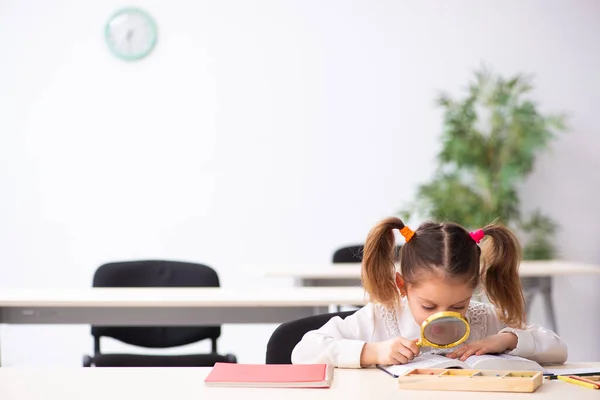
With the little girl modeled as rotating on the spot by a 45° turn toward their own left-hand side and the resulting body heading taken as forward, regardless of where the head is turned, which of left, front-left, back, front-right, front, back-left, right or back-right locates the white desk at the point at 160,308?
back

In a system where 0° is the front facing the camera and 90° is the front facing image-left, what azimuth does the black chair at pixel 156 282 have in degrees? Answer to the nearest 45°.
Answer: approximately 0°

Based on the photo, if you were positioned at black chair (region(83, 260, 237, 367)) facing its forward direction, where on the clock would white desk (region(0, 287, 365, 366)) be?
The white desk is roughly at 12 o'clock from the black chair.

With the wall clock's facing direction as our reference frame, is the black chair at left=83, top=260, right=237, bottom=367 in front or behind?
in front

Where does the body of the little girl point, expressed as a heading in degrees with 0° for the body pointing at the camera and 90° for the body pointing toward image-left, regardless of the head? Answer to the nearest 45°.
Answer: approximately 0°

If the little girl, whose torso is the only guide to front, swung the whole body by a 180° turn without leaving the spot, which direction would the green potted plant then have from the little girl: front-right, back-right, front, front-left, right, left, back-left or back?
front

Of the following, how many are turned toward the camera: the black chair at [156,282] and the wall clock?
2

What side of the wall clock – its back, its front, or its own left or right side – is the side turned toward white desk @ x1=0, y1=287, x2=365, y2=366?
front

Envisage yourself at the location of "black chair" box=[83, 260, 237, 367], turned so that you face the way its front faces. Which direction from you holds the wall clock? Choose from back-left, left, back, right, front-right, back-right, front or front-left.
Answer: back

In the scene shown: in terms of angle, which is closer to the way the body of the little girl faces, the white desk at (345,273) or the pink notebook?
the pink notebook

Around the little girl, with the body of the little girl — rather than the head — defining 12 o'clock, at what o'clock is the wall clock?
The wall clock is roughly at 5 o'clock from the little girl.

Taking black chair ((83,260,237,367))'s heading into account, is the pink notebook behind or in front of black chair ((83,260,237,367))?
in front
